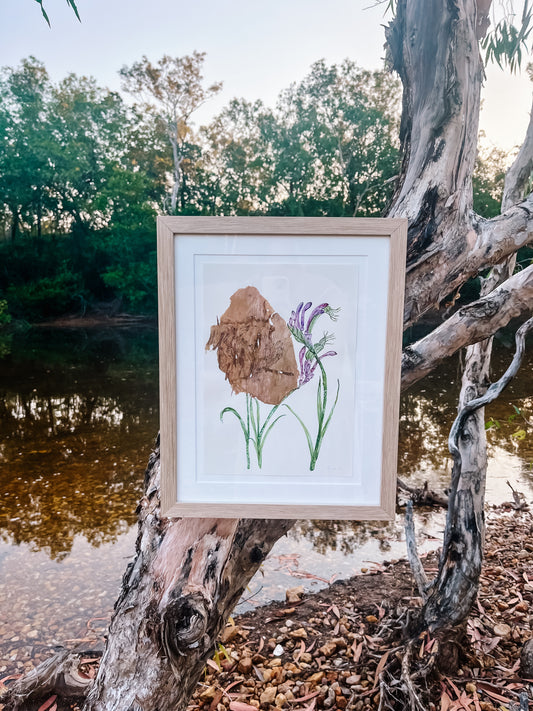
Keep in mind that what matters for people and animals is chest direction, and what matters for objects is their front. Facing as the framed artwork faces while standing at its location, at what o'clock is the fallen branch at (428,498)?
The fallen branch is roughly at 7 o'clock from the framed artwork.

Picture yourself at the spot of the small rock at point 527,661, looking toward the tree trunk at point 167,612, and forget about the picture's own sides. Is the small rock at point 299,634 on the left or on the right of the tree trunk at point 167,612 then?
right

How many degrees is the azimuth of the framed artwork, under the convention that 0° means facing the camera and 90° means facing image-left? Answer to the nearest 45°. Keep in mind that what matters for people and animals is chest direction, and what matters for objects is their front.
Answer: approximately 0°
